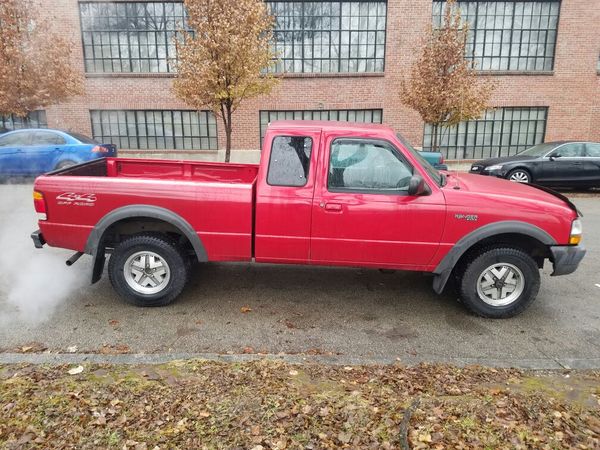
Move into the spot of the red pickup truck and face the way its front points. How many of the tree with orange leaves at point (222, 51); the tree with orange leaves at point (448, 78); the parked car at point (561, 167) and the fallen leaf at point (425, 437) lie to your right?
1

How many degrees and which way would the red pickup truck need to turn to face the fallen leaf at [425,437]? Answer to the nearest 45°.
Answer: approximately 90° to its right

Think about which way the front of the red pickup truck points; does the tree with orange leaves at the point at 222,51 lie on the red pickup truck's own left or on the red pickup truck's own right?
on the red pickup truck's own left

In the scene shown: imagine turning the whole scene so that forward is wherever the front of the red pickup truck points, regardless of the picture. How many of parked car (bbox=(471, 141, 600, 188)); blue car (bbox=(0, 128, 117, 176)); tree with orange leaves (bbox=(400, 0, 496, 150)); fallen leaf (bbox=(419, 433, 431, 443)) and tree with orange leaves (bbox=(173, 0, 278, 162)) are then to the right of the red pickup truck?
1

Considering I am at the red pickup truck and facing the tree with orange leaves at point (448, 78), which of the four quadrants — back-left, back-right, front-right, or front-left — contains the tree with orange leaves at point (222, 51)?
front-left

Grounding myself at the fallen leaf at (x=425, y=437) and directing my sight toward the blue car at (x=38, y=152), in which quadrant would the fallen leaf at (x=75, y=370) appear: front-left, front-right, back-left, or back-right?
front-left

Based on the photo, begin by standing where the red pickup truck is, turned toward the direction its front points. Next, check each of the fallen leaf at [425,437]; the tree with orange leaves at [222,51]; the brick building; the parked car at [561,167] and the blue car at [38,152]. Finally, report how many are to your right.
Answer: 1

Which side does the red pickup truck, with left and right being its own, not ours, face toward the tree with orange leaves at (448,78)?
left

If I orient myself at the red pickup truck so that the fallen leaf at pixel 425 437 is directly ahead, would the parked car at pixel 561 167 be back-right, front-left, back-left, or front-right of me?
back-left

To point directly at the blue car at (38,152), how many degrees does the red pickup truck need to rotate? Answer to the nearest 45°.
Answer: approximately 135° to its left

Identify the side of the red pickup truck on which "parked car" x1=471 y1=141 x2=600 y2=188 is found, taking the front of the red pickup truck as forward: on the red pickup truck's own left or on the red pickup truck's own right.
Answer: on the red pickup truck's own left

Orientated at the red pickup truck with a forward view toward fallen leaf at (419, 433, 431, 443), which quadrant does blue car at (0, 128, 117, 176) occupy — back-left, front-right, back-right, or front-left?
back-right

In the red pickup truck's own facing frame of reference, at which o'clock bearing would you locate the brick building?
The brick building is roughly at 9 o'clock from the red pickup truck.

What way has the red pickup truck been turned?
to the viewer's right
